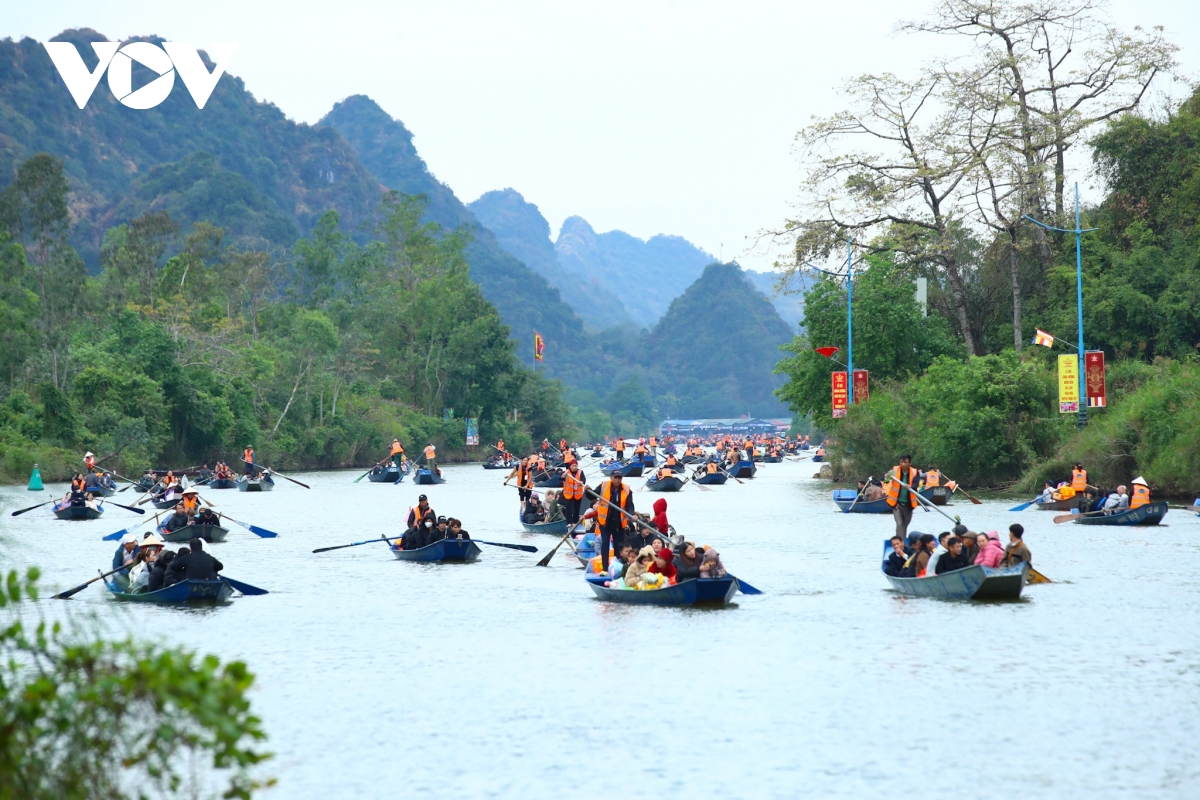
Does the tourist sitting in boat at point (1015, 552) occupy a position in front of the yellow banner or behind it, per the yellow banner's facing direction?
in front

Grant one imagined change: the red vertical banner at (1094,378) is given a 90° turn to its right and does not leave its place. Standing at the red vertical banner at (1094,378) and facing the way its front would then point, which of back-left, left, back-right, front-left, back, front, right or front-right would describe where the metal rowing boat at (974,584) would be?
left

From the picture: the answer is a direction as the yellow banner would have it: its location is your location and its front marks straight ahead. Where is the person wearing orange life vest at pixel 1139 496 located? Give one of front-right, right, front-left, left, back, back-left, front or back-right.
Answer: front

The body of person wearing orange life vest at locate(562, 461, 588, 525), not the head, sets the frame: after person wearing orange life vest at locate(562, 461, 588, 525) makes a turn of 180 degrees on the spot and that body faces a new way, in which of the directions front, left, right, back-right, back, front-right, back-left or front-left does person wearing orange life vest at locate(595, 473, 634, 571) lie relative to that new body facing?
back

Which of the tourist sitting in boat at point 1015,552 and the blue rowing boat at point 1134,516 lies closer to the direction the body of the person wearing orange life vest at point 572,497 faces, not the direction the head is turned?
the tourist sitting in boat

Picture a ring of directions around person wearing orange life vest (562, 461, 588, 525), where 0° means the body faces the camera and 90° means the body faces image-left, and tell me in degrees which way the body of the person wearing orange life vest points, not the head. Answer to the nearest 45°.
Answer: approximately 0°

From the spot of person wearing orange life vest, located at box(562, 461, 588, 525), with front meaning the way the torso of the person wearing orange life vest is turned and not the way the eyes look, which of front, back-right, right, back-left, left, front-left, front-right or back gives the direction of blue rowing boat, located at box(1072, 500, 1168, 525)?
left

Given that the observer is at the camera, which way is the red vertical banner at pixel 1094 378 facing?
facing the viewer

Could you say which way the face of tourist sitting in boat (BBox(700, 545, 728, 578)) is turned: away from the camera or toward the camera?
toward the camera

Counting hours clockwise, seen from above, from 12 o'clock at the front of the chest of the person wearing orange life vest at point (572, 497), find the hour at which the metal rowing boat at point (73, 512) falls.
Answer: The metal rowing boat is roughly at 4 o'clock from the person wearing orange life vest.

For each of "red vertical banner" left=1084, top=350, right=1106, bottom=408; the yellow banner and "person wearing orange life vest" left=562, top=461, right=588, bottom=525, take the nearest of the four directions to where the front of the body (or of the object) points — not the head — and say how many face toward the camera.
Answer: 3

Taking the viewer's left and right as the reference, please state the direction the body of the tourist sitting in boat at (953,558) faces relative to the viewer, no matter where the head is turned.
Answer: facing the viewer and to the right of the viewer

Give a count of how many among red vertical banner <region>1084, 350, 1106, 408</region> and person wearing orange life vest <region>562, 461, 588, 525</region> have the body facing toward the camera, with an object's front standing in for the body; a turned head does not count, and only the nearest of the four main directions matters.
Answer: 2

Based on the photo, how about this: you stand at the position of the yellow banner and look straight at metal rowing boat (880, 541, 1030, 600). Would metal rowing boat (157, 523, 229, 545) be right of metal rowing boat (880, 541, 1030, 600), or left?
right

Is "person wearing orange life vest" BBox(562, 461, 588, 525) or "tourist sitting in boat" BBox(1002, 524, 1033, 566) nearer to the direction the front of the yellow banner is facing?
the tourist sitting in boat

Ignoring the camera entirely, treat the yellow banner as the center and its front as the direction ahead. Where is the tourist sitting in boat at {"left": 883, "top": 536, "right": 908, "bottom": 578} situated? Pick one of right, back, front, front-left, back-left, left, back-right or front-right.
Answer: front

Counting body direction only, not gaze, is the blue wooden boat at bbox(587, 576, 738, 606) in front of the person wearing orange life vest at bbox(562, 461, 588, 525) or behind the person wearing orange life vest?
in front

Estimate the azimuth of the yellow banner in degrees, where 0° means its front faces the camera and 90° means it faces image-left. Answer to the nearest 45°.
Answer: approximately 0°

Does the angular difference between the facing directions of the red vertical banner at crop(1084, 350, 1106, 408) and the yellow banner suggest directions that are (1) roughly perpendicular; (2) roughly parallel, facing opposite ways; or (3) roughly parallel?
roughly parallel

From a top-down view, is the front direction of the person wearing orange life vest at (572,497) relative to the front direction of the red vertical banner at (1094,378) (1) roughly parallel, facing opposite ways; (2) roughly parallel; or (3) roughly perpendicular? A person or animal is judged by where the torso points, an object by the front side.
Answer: roughly parallel

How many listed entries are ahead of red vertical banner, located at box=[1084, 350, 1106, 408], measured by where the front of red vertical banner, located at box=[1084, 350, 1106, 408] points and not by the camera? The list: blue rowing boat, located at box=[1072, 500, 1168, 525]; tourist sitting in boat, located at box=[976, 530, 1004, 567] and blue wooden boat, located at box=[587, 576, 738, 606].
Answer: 3

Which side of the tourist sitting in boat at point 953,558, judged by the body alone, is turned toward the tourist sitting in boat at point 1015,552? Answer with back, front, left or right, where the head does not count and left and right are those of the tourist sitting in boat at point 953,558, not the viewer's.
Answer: left
